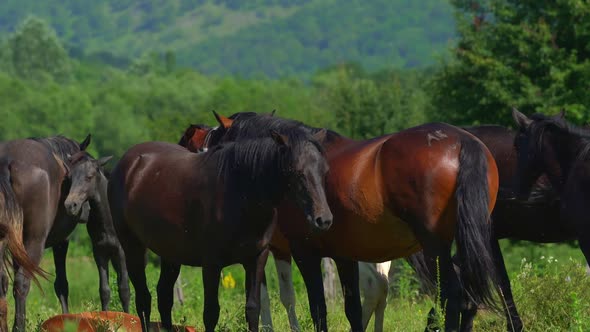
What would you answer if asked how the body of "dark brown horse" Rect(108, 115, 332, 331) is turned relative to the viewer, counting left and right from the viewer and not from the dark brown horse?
facing the viewer and to the right of the viewer

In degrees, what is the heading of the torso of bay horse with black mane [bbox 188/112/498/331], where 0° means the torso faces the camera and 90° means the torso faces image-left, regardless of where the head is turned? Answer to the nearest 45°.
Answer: approximately 135°

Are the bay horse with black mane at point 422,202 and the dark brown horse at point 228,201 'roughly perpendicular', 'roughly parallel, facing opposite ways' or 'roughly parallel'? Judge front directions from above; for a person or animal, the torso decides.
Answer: roughly parallel, facing opposite ways

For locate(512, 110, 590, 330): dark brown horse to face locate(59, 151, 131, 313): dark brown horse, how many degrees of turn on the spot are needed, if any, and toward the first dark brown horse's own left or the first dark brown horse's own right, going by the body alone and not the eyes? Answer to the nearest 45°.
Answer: approximately 45° to the first dark brown horse's own right

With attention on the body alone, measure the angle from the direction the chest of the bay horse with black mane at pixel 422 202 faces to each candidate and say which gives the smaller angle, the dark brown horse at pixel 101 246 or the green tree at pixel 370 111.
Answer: the dark brown horse

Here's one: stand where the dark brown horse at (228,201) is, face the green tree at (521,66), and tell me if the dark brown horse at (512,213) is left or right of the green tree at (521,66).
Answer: right

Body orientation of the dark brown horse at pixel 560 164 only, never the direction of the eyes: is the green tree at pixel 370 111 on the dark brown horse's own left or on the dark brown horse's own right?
on the dark brown horse's own right

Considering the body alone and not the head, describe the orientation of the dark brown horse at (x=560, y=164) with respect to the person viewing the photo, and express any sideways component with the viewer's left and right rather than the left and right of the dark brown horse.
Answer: facing the viewer and to the left of the viewer

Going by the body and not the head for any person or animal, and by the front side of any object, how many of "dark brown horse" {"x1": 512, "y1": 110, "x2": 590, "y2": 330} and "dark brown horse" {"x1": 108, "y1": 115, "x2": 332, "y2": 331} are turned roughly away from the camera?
0

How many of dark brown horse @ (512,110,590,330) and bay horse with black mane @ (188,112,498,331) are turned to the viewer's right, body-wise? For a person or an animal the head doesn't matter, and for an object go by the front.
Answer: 0

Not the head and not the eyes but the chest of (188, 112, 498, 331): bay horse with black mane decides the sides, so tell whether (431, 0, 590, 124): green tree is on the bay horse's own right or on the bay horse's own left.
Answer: on the bay horse's own right

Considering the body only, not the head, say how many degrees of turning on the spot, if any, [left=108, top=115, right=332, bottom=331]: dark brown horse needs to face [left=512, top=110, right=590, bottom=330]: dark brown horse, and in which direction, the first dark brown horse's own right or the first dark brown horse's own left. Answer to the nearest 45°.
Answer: approximately 45° to the first dark brown horse's own left

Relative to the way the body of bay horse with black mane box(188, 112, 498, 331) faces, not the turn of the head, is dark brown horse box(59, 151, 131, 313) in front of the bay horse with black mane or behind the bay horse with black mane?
in front

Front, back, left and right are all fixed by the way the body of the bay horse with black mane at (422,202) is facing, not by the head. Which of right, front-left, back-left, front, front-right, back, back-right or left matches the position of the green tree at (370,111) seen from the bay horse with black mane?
front-right

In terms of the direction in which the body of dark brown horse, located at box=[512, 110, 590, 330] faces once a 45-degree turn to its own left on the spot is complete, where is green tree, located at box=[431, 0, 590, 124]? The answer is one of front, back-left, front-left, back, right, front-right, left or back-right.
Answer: back

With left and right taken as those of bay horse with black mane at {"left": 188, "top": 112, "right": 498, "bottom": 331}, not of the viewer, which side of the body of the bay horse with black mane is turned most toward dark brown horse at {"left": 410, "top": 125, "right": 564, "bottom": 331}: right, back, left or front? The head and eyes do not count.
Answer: right
